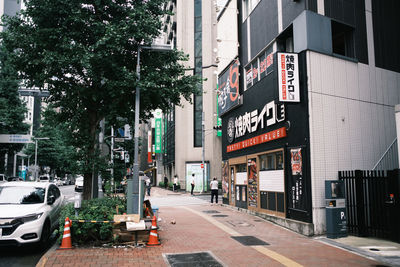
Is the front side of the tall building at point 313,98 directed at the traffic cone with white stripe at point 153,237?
yes

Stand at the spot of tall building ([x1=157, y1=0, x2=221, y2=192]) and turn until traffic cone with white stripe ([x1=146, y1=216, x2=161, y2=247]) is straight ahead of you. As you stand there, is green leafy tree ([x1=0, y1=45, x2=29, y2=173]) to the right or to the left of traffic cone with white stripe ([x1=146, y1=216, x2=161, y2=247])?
right

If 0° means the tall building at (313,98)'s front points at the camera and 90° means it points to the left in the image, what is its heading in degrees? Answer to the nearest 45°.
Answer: approximately 45°

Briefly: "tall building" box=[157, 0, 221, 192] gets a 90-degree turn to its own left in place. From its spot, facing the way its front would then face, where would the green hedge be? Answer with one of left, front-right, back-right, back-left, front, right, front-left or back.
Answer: right

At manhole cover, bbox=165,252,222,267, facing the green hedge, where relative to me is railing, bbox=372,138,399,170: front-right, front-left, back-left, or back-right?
back-right

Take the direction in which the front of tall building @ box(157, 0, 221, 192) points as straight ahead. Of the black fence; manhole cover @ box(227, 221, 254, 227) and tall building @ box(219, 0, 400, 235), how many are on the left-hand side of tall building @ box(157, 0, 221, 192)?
3

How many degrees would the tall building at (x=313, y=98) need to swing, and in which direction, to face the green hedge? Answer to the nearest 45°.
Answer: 0° — it already faces it

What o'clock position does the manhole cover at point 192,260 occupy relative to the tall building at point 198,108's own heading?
The manhole cover is roughly at 9 o'clock from the tall building.

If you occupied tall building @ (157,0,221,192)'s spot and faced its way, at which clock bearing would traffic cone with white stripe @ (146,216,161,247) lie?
The traffic cone with white stripe is roughly at 12 o'clock from the tall building.

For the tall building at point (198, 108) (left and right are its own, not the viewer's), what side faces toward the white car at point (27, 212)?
left

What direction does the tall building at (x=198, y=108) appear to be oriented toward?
to the viewer's left
